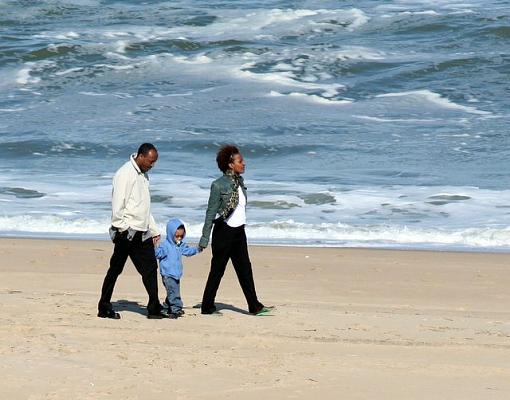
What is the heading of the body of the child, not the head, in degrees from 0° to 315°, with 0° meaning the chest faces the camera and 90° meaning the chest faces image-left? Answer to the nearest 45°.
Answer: approximately 315°

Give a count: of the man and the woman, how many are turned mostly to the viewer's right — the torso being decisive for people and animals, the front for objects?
2

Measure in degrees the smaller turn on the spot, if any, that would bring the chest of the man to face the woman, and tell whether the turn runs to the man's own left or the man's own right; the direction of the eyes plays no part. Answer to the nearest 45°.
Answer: approximately 45° to the man's own left

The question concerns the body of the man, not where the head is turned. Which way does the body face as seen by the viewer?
to the viewer's right

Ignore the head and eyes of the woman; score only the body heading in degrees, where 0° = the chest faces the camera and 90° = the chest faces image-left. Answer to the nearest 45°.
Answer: approximately 270°
